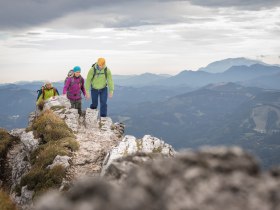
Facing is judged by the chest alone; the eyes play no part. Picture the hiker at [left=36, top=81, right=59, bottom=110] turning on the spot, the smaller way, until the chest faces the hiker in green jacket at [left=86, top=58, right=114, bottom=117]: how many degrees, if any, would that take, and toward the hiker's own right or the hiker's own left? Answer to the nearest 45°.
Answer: approximately 45° to the hiker's own left

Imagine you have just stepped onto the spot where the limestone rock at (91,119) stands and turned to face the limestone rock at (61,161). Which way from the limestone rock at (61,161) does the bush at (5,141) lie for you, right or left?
right

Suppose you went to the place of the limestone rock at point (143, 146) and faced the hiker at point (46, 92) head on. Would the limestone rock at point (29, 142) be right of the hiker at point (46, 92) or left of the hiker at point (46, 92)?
left

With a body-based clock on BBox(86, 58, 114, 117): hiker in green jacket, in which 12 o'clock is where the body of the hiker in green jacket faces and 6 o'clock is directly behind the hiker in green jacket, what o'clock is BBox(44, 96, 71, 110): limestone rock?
The limestone rock is roughly at 3 o'clock from the hiker in green jacket.

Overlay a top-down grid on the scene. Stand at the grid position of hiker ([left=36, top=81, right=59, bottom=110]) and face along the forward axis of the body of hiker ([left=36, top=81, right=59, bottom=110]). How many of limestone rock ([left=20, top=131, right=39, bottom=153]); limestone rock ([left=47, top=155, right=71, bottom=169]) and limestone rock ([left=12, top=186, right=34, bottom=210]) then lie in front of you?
3

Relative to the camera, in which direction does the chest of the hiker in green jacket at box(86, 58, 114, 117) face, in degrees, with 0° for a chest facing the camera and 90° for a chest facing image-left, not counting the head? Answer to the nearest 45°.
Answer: approximately 0°
